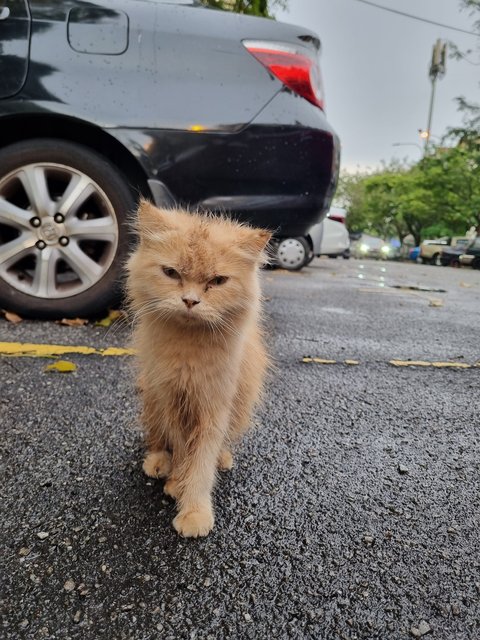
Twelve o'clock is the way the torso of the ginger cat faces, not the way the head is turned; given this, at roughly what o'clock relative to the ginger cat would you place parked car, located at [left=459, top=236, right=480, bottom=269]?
The parked car is roughly at 7 o'clock from the ginger cat.

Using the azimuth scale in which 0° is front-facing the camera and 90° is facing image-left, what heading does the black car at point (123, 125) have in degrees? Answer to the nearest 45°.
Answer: approximately 90°

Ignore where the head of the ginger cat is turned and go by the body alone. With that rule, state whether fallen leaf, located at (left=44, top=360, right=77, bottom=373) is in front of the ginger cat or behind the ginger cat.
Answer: behind

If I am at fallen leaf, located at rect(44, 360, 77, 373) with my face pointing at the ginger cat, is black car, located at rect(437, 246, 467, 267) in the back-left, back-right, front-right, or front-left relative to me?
back-left

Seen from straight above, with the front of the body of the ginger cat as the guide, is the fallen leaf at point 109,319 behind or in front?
behind

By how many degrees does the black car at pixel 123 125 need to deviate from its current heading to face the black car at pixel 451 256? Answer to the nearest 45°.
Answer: approximately 135° to its right

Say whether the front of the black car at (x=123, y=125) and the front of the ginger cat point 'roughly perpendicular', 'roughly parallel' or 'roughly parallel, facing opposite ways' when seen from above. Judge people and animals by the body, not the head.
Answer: roughly perpendicular

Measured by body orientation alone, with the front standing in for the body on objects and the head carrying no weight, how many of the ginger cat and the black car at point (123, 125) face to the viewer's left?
1
